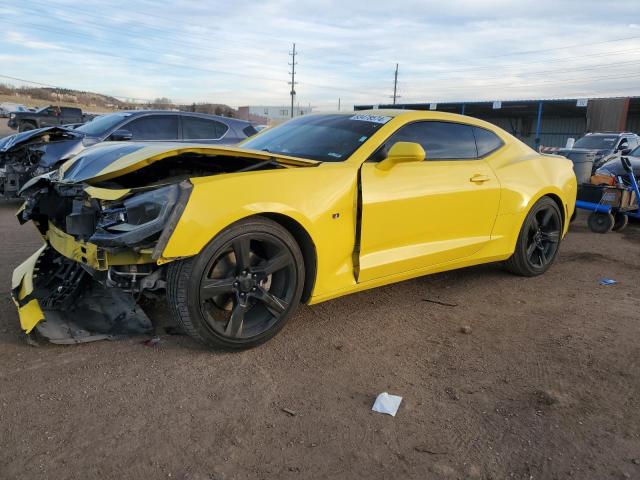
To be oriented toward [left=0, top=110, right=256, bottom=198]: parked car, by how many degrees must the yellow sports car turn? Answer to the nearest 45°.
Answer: approximately 90° to its right

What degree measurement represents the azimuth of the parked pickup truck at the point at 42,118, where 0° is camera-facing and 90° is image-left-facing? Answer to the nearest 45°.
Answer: approximately 45°

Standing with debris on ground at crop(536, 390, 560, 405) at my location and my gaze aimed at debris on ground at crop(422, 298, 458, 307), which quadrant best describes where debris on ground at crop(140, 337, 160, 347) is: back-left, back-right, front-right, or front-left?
front-left

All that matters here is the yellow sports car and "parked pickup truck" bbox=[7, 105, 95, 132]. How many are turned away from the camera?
0

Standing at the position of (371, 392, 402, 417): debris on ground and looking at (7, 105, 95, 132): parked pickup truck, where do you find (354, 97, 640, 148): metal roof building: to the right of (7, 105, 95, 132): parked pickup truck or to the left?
right

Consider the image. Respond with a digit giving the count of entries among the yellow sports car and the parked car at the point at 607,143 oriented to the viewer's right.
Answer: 0

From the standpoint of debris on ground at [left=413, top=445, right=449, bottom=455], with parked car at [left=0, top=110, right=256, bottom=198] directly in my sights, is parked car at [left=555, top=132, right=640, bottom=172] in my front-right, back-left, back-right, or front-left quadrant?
front-right

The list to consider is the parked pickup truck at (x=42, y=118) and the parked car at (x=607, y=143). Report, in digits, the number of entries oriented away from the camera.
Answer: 0

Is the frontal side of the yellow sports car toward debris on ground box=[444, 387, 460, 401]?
no

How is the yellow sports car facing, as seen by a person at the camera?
facing the viewer and to the left of the viewer
